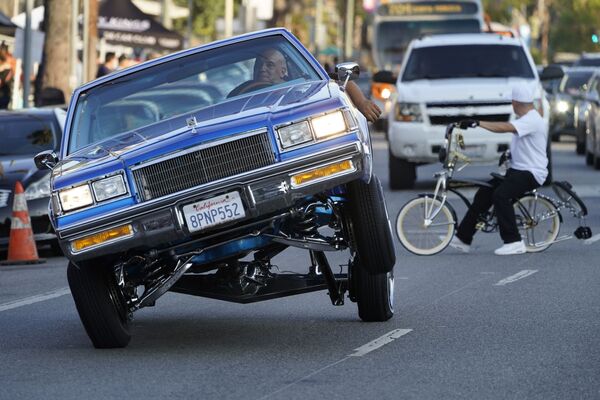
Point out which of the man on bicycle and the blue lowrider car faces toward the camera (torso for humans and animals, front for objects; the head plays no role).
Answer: the blue lowrider car

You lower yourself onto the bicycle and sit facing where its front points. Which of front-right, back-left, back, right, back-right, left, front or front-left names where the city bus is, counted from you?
right

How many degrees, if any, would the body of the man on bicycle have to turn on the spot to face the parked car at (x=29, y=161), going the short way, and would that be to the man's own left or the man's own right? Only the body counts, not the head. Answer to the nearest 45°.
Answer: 0° — they already face it

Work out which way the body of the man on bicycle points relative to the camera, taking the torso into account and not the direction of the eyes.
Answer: to the viewer's left

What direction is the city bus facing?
toward the camera

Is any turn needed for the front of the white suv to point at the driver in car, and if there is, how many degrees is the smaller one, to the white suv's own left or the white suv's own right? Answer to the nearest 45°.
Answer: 0° — it already faces them

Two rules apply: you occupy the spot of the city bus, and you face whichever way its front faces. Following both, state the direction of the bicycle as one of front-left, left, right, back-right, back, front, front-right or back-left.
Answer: front

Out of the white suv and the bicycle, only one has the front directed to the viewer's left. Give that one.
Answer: the bicycle

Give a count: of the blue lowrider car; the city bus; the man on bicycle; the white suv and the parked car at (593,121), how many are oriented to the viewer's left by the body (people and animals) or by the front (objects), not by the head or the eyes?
1

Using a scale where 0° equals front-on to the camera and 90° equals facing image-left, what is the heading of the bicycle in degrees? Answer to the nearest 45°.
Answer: approximately 90°

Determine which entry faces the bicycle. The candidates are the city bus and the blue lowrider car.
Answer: the city bus

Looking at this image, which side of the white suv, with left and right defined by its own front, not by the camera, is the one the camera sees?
front

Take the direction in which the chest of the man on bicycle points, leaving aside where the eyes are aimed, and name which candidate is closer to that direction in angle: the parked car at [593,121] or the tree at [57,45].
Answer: the tree

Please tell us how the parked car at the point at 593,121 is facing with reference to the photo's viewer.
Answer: facing the viewer

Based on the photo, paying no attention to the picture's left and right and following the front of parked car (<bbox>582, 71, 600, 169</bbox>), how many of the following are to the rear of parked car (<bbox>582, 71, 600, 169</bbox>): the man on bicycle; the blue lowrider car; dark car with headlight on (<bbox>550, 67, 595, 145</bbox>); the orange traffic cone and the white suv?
1

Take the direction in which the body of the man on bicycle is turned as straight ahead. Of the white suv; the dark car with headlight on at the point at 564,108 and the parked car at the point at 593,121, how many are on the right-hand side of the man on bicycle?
3
